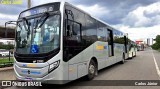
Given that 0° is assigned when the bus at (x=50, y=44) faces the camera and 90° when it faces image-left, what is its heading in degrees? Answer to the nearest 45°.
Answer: approximately 45°
